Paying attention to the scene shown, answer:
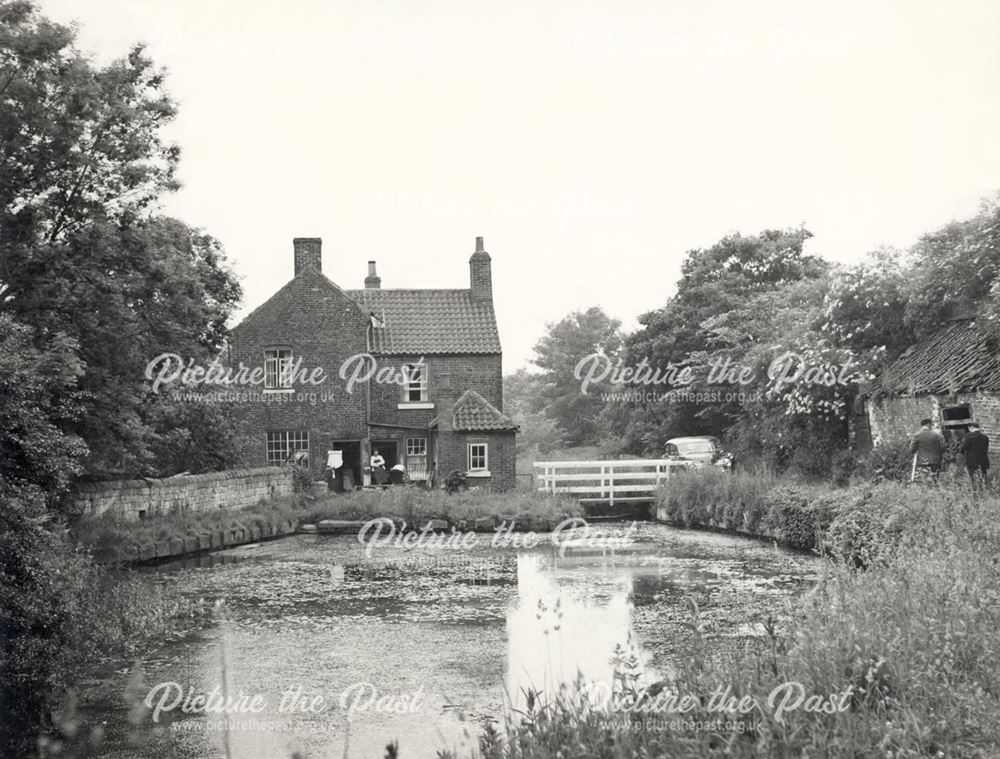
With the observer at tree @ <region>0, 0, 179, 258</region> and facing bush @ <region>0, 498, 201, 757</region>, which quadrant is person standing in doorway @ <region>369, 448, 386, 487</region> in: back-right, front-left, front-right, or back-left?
back-left

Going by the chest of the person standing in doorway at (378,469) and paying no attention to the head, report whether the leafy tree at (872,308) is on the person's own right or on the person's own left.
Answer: on the person's own left

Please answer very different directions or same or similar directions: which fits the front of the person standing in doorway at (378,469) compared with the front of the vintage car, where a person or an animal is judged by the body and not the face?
same or similar directions

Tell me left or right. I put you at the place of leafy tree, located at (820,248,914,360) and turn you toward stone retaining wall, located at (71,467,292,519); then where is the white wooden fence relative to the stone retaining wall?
right

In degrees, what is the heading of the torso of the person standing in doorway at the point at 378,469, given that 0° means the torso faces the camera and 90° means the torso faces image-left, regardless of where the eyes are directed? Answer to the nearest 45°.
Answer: approximately 0°

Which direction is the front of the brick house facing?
toward the camera

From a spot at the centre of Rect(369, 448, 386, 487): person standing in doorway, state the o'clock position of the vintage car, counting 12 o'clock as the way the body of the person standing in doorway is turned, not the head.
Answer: The vintage car is roughly at 9 o'clock from the person standing in doorway.

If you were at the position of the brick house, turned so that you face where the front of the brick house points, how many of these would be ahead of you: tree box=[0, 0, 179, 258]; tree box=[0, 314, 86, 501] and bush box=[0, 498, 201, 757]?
3

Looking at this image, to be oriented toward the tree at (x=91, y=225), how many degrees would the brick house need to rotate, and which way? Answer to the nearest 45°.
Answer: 0° — it already faces it
